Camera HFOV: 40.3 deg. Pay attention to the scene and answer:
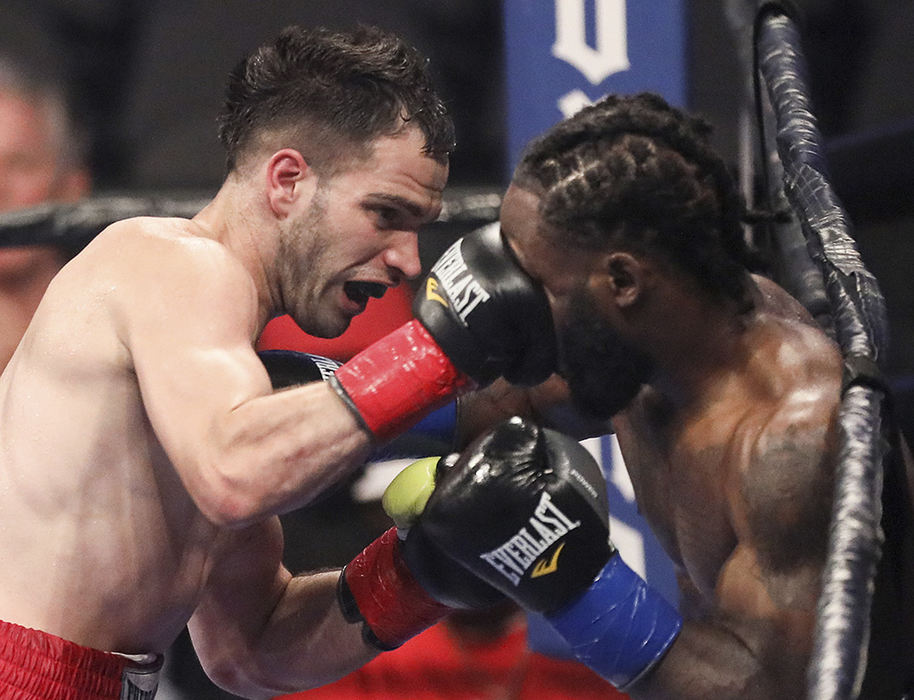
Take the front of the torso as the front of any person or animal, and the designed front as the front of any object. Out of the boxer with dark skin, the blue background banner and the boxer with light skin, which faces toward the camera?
the blue background banner

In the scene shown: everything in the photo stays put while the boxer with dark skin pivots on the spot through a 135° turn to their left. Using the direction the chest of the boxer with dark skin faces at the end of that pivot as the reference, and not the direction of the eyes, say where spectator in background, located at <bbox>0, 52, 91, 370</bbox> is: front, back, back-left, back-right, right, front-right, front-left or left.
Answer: back

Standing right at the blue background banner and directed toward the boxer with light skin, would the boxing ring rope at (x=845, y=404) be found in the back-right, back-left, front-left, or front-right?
front-left

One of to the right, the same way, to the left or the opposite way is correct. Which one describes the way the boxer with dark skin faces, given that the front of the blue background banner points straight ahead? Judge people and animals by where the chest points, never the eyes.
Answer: to the right

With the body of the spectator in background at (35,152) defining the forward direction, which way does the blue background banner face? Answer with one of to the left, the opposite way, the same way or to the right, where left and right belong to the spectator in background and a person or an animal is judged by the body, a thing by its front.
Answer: the same way

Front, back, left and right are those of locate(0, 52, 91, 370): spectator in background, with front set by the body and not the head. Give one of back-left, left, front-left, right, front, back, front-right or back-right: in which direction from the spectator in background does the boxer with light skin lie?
front-left

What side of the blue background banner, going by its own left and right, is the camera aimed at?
front

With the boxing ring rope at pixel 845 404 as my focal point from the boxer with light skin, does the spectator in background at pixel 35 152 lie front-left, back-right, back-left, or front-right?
back-left

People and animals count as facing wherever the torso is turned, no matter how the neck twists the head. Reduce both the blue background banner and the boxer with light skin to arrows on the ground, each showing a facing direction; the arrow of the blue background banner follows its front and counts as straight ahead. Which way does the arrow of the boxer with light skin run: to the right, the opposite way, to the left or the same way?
to the left

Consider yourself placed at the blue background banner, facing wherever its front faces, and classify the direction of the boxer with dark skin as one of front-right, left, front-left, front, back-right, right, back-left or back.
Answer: front

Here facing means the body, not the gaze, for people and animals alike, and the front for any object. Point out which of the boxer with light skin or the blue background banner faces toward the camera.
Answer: the blue background banner

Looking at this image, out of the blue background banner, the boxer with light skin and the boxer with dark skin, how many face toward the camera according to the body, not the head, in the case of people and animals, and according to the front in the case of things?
1

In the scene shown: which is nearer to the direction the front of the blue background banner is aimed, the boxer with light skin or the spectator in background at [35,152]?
the boxer with light skin

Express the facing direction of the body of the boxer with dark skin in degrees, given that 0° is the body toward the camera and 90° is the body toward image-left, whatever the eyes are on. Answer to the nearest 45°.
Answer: approximately 90°

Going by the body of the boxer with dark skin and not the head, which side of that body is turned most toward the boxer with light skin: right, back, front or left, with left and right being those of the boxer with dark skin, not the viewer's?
front

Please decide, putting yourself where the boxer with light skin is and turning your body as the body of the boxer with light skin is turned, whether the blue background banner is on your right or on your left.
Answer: on your left

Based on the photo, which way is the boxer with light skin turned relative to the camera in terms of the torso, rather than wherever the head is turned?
to the viewer's right

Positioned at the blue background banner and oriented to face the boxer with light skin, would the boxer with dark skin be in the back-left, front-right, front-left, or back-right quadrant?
front-left

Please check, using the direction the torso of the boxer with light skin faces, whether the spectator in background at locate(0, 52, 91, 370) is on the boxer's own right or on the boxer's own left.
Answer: on the boxer's own left

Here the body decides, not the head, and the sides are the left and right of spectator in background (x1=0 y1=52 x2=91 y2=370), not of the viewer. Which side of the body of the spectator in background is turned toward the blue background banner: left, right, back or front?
left
